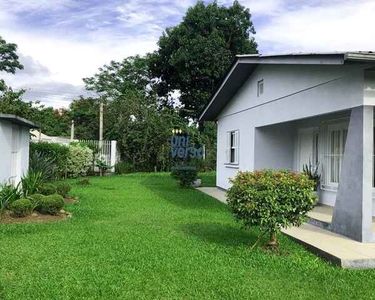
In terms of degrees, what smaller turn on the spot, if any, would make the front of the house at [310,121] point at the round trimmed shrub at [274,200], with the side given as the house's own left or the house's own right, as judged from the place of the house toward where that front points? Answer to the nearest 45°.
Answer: approximately 45° to the house's own left

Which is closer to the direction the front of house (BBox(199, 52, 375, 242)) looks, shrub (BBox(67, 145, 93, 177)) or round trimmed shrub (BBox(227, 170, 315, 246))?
the round trimmed shrub

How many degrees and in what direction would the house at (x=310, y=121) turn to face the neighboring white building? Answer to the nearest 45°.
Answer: approximately 45° to its right

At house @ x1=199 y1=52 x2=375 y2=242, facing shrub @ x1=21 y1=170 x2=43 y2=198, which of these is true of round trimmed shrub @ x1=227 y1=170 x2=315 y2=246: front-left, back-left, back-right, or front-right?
front-left

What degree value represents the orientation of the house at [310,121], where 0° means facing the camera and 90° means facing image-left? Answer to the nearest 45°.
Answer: approximately 45°

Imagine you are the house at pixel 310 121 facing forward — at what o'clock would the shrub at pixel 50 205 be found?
The shrub is roughly at 1 o'clock from the house.

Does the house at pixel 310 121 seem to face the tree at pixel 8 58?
no

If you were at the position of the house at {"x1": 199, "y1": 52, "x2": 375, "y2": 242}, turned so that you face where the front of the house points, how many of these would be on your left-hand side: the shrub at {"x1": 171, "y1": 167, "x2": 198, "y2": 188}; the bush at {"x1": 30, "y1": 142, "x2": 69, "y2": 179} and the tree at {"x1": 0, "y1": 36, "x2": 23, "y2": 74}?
0

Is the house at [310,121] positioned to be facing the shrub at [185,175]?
no

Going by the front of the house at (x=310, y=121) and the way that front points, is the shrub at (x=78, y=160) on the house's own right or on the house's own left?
on the house's own right

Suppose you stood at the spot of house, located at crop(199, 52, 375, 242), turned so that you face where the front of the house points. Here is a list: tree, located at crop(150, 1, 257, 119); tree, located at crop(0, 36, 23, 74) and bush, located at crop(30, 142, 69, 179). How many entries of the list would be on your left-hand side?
0

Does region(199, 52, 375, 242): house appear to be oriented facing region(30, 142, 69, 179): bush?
no
